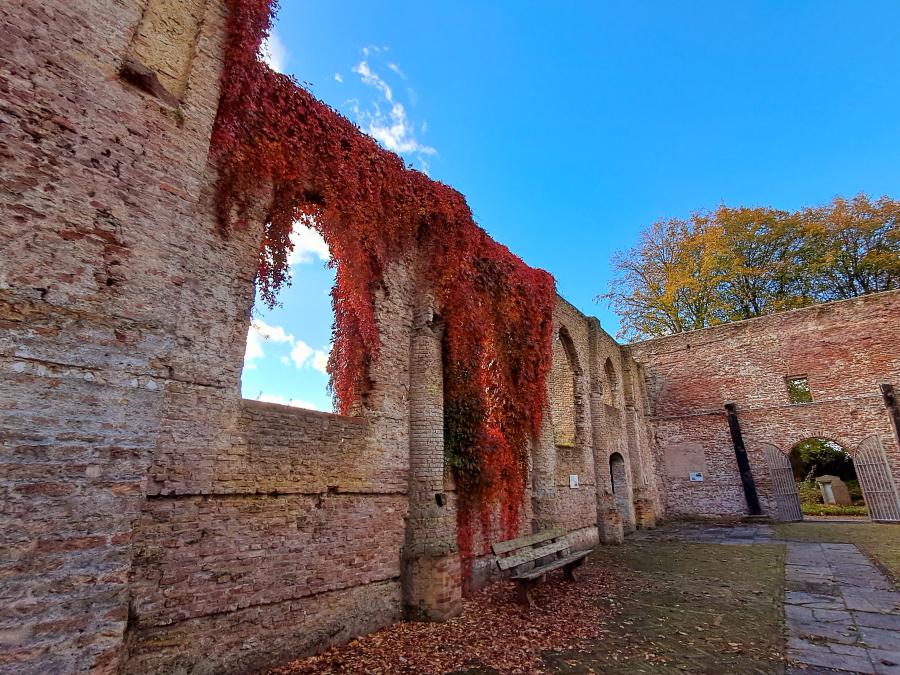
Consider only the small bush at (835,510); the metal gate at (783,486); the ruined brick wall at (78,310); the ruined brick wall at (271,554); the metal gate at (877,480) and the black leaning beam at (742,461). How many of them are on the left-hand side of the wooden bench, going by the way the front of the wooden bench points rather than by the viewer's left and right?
4

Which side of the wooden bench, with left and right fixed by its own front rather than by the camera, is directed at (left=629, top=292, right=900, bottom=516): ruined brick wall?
left

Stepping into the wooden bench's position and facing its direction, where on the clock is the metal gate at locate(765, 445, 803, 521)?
The metal gate is roughly at 9 o'clock from the wooden bench.

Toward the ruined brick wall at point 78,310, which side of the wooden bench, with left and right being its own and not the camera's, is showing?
right

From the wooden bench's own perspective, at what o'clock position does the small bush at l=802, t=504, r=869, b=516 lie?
The small bush is roughly at 9 o'clock from the wooden bench.

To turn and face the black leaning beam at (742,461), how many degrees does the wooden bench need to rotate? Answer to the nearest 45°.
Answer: approximately 90° to its left

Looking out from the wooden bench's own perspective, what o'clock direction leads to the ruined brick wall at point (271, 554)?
The ruined brick wall is roughly at 3 o'clock from the wooden bench.

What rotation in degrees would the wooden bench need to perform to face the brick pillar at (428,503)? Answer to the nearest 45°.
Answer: approximately 90° to its right

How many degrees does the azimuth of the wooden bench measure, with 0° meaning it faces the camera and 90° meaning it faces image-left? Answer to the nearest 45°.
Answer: approximately 315°

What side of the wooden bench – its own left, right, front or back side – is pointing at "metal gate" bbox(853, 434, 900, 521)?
left
